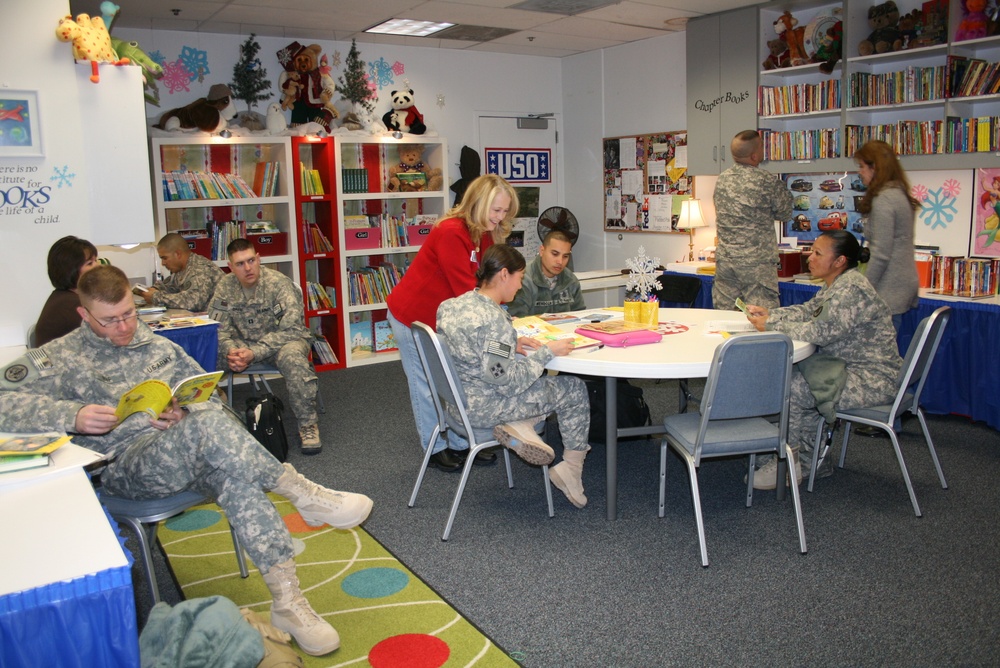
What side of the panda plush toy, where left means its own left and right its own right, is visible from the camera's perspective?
front

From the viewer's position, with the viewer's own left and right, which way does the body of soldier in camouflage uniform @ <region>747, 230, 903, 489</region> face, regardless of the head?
facing to the left of the viewer

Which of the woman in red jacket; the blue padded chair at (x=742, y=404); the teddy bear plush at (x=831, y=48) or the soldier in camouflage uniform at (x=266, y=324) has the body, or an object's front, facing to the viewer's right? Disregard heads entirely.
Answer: the woman in red jacket

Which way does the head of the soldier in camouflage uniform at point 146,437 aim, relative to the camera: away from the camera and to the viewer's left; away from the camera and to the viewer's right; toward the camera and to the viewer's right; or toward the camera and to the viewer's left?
toward the camera and to the viewer's right

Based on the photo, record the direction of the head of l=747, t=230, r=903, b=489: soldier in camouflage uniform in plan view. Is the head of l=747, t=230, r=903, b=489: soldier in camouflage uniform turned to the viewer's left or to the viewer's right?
to the viewer's left

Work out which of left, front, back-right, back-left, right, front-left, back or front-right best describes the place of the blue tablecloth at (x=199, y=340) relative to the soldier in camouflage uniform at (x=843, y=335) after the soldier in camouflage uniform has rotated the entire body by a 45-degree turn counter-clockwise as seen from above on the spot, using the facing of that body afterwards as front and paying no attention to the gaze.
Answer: front-right

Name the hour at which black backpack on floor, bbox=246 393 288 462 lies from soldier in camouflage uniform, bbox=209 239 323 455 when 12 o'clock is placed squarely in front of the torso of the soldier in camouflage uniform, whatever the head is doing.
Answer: The black backpack on floor is roughly at 12 o'clock from the soldier in camouflage uniform.

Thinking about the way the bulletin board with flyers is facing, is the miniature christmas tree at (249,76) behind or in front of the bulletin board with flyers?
in front

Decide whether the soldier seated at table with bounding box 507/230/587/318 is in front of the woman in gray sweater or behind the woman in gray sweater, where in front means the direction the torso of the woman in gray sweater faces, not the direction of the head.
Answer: in front

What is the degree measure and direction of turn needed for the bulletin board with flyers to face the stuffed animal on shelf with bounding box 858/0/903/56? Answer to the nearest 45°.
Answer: approximately 90° to its left

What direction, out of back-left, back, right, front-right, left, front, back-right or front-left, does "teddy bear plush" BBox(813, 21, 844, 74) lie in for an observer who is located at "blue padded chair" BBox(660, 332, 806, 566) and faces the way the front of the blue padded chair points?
front-right

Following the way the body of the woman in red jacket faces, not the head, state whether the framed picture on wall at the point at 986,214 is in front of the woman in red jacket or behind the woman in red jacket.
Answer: in front

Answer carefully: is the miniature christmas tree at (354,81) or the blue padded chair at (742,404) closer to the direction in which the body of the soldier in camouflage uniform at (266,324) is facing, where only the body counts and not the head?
the blue padded chair

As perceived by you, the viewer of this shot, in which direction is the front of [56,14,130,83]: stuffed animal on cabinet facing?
facing to the left of the viewer
